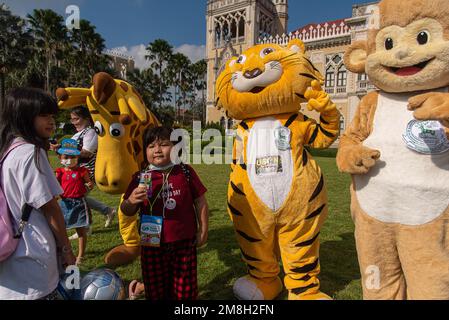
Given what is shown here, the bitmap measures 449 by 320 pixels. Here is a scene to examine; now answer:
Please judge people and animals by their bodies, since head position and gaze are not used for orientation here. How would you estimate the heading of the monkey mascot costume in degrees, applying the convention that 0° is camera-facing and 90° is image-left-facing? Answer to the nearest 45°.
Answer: approximately 0°

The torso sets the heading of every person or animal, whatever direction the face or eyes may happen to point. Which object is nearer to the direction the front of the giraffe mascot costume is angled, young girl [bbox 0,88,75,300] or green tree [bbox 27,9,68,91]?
the young girl

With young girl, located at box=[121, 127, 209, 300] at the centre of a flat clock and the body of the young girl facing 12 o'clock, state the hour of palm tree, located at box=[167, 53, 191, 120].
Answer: The palm tree is roughly at 6 o'clock from the young girl.

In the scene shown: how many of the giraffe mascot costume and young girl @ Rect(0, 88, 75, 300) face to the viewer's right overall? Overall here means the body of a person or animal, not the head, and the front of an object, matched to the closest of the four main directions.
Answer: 1

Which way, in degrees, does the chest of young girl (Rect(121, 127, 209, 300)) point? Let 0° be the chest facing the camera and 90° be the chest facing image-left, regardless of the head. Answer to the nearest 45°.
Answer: approximately 0°

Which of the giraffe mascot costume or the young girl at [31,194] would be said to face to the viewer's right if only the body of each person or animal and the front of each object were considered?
the young girl

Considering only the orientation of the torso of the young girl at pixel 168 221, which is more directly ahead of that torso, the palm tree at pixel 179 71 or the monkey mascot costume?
the monkey mascot costume

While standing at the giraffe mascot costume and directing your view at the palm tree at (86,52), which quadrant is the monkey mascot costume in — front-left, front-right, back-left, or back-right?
back-right

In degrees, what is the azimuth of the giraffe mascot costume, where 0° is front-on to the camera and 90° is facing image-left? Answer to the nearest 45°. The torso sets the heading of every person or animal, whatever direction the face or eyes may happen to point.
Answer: approximately 45°

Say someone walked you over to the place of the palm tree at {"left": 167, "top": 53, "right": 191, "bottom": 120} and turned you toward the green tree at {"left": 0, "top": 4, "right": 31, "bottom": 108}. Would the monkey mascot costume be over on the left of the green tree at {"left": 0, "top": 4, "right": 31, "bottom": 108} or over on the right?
left

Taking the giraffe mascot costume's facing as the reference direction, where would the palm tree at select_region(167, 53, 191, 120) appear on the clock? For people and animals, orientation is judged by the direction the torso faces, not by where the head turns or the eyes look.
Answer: The palm tree is roughly at 5 o'clock from the giraffe mascot costume.
